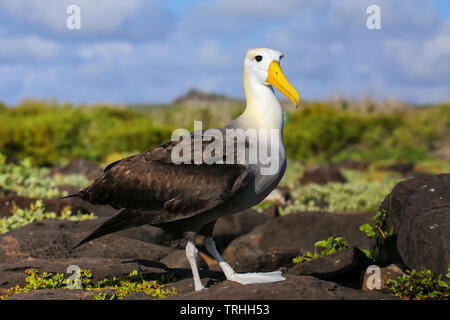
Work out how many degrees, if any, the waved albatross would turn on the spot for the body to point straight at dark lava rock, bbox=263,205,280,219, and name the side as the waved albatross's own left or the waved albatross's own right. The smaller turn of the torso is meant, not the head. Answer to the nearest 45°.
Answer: approximately 90° to the waved albatross's own left

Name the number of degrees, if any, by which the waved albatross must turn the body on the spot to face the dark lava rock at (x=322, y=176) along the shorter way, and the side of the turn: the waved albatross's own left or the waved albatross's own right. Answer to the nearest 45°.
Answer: approximately 90° to the waved albatross's own left

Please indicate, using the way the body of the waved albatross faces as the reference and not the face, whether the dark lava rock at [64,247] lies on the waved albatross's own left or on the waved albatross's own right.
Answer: on the waved albatross's own left

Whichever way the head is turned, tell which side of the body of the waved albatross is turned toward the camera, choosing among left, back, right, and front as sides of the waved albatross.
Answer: right

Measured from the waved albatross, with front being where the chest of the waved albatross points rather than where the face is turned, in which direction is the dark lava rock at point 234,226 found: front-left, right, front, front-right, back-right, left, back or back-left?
left

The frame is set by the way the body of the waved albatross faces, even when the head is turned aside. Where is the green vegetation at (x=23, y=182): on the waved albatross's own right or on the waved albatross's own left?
on the waved albatross's own left

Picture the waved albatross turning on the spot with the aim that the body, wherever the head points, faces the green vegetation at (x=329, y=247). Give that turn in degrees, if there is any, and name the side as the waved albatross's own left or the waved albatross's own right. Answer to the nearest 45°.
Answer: approximately 45° to the waved albatross's own left

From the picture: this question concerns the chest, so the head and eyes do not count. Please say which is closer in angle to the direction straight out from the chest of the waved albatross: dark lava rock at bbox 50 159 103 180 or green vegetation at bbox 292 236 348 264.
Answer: the green vegetation
